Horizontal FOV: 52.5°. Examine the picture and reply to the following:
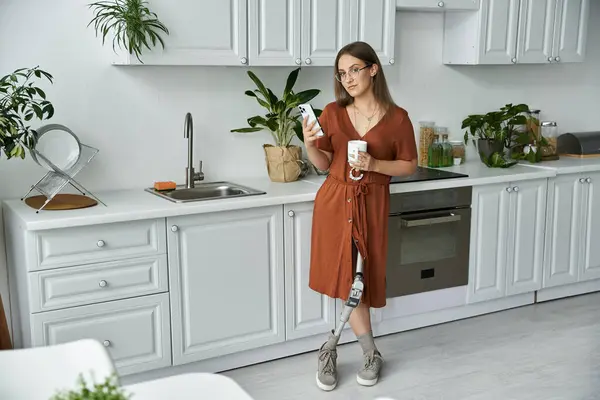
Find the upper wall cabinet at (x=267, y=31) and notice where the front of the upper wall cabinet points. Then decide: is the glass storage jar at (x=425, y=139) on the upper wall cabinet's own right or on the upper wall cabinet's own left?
on the upper wall cabinet's own left

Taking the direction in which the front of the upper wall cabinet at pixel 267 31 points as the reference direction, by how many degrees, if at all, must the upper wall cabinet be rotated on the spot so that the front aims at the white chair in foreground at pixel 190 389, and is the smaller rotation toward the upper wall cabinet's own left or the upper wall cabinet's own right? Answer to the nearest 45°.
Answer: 0° — it already faces it

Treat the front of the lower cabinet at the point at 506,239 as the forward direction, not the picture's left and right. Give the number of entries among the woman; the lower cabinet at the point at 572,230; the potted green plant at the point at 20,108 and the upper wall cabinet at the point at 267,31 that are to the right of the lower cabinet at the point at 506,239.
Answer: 3

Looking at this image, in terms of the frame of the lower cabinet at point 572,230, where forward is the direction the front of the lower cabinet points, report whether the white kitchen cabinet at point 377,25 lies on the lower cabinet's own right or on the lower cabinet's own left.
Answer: on the lower cabinet's own right

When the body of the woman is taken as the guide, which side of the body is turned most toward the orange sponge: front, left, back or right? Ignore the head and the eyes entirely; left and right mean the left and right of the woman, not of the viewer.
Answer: right

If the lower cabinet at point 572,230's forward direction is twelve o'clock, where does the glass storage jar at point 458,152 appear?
The glass storage jar is roughly at 4 o'clock from the lower cabinet.

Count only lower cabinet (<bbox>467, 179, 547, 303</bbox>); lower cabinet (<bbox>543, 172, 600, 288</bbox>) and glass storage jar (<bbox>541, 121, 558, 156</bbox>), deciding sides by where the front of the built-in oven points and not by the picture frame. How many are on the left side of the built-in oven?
3

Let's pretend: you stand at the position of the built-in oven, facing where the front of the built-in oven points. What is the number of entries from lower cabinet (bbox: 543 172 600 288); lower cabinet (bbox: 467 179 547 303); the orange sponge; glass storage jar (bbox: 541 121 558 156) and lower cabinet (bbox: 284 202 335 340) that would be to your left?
3

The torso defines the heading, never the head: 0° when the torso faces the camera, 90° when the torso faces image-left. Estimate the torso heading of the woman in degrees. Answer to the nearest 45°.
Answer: approximately 0°

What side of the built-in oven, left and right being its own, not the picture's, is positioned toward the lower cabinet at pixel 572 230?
left

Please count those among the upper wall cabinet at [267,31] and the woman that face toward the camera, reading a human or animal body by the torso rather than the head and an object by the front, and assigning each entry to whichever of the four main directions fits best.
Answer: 2
